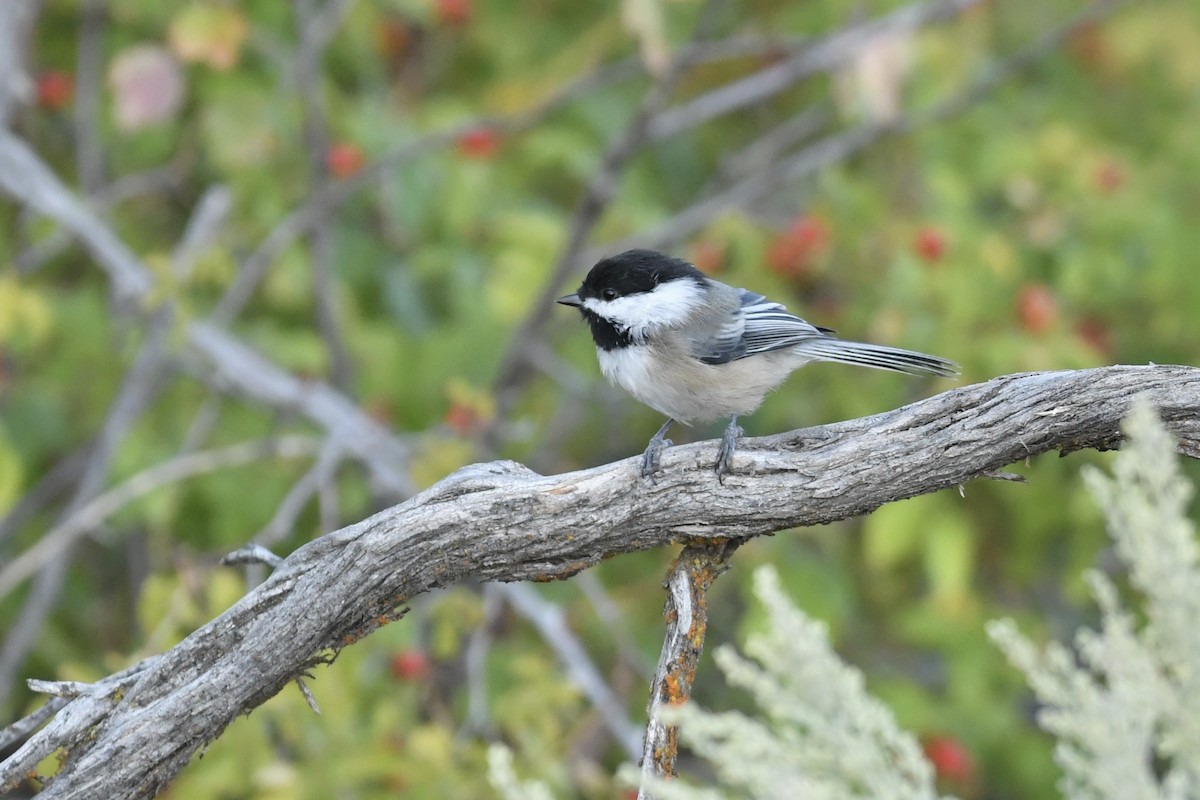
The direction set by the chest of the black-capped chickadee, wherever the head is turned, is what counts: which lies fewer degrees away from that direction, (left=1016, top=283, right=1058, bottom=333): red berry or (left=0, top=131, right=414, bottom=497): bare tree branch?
the bare tree branch

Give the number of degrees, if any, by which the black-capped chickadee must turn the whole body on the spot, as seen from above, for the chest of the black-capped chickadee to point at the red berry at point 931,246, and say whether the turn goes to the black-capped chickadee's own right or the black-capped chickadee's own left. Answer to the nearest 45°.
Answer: approximately 135° to the black-capped chickadee's own right

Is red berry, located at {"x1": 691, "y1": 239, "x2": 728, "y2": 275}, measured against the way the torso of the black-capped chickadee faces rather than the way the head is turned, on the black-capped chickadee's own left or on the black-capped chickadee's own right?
on the black-capped chickadee's own right

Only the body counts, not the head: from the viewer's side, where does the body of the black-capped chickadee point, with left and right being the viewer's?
facing to the left of the viewer

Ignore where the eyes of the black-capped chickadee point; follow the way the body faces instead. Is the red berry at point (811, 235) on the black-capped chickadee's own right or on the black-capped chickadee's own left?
on the black-capped chickadee's own right
